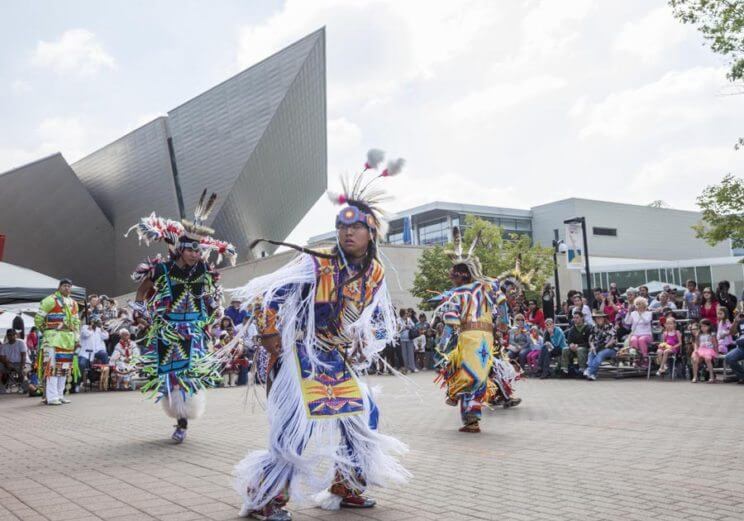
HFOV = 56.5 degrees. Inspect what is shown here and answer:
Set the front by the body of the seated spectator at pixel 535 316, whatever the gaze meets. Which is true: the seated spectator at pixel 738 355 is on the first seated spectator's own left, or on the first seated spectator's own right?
on the first seated spectator's own left

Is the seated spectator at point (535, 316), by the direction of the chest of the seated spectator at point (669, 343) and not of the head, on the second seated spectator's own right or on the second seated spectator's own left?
on the second seated spectator's own right

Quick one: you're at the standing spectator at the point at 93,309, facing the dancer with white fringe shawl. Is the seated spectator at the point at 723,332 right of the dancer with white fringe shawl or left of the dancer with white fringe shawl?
left

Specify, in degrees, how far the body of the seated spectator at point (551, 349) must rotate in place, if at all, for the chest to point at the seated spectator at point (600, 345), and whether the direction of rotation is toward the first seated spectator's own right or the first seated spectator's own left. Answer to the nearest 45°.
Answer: approximately 90° to the first seated spectator's own left

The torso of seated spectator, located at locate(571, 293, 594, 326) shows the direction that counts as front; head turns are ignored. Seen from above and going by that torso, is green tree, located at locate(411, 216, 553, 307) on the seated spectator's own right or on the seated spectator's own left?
on the seated spectator's own right

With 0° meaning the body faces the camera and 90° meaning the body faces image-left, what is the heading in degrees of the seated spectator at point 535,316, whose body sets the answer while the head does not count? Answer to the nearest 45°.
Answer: approximately 45°

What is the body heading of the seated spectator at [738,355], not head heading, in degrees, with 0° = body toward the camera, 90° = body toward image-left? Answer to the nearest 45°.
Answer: approximately 45°
